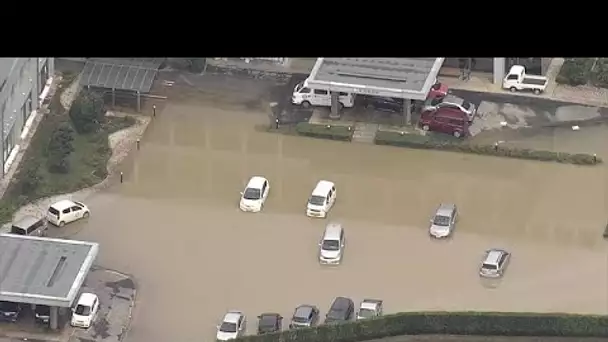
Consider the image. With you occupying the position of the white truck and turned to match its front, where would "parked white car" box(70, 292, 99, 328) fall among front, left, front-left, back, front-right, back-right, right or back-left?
front-left

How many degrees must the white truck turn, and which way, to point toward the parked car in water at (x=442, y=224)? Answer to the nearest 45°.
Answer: approximately 90° to its left

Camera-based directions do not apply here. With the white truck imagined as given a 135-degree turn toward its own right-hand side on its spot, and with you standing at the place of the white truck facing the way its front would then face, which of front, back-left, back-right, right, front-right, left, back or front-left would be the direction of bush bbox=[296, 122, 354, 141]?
back

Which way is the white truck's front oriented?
to the viewer's left

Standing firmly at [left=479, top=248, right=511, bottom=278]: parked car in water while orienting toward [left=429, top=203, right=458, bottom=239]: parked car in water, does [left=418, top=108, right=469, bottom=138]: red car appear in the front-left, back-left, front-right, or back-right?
front-right
